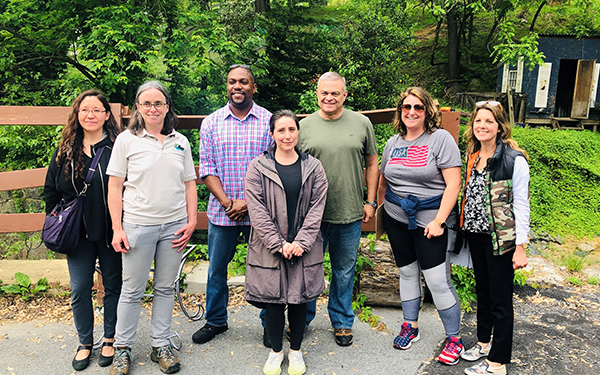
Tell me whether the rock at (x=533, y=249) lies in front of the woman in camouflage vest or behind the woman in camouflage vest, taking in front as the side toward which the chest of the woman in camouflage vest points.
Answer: behind

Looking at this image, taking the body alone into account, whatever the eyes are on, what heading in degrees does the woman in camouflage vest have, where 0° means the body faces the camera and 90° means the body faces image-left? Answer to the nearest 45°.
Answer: approximately 45°

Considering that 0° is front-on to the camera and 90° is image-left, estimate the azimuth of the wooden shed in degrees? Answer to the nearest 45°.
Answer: approximately 0°

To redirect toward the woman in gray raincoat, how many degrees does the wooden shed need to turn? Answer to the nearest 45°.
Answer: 0° — it already faces them

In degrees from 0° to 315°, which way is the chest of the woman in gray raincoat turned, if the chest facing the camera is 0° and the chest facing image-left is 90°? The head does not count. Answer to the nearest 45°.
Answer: approximately 0°

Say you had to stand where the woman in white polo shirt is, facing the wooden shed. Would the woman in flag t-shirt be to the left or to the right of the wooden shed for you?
right

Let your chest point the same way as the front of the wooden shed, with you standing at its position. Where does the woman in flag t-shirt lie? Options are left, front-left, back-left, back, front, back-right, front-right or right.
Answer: front

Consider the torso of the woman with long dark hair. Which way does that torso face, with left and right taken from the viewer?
facing the viewer

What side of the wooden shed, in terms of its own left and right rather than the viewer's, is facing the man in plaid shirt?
front

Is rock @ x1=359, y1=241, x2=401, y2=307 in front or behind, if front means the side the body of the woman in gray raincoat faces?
behind

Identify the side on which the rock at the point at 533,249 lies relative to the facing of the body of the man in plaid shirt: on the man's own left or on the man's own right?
on the man's own left
